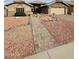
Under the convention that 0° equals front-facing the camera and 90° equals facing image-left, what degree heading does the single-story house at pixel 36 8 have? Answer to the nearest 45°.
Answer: approximately 0°

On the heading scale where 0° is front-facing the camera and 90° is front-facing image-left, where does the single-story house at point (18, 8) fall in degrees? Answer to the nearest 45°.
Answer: approximately 0°
